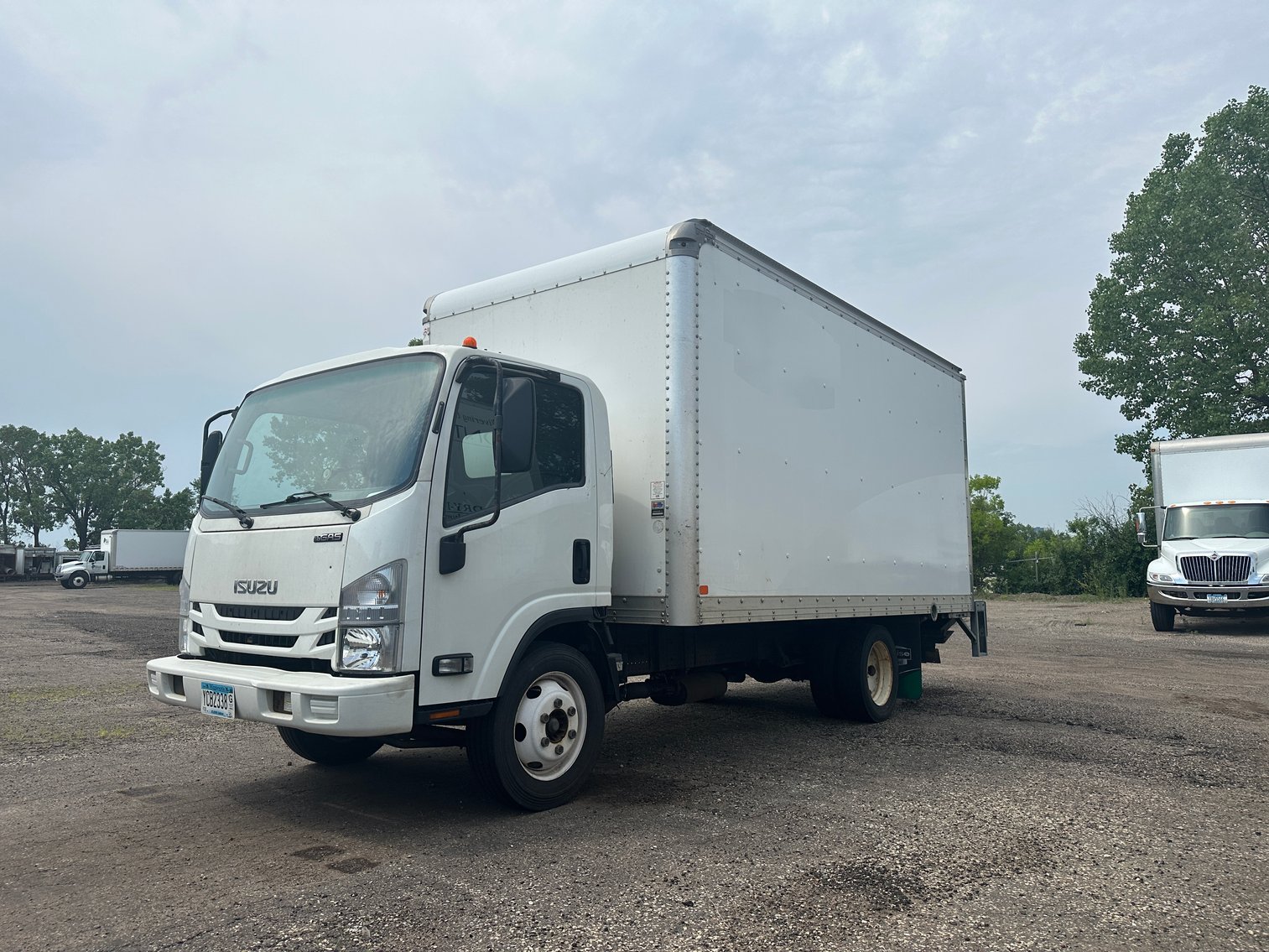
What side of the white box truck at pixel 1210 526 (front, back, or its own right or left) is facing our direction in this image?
front

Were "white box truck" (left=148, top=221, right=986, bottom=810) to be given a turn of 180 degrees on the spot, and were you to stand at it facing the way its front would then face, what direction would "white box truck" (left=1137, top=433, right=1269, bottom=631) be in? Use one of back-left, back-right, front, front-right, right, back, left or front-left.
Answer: front

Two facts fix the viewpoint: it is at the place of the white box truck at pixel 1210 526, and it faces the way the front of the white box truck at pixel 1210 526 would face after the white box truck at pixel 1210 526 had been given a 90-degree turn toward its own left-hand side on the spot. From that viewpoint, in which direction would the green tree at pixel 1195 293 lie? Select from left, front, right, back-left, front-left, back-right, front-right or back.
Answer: left

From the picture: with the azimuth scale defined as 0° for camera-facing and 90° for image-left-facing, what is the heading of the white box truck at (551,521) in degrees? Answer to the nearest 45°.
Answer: approximately 45°

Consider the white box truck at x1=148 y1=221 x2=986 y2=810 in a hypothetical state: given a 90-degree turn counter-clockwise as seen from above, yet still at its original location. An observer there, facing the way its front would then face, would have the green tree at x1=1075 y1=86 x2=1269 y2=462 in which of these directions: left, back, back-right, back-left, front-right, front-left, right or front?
left
